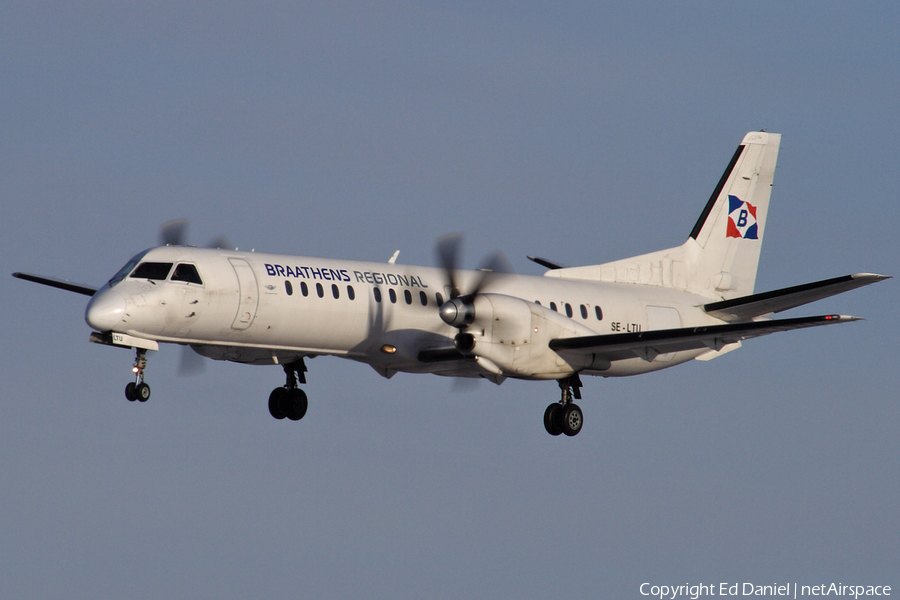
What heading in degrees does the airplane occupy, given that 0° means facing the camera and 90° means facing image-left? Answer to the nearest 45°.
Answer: approximately 45°
